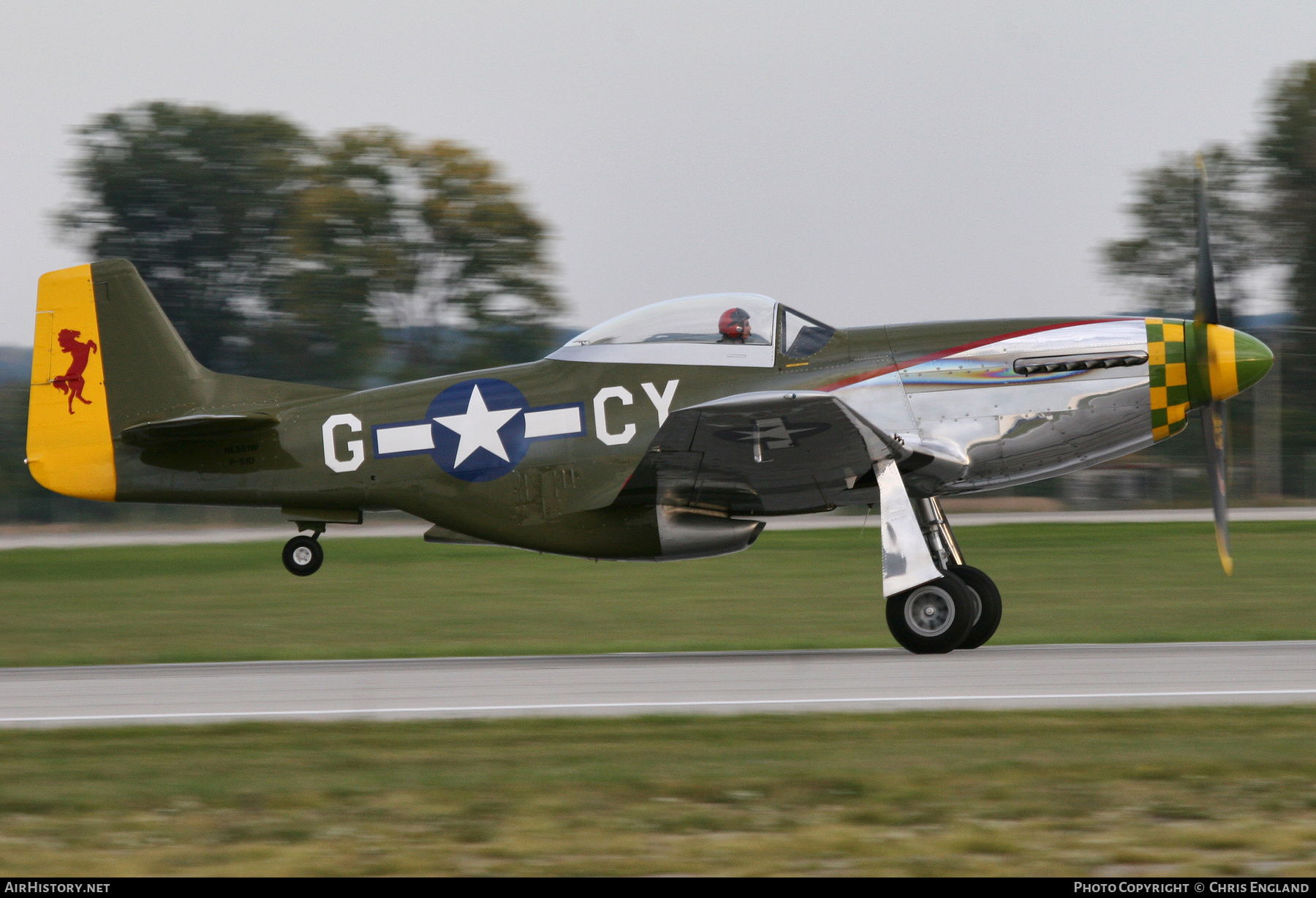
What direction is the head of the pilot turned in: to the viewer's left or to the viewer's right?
to the viewer's right

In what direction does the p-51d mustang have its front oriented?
to the viewer's right

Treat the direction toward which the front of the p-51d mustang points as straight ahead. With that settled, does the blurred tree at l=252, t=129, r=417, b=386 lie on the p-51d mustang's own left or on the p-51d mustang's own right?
on the p-51d mustang's own left

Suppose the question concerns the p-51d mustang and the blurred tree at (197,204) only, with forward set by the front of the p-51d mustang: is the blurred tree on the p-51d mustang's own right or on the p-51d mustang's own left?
on the p-51d mustang's own left

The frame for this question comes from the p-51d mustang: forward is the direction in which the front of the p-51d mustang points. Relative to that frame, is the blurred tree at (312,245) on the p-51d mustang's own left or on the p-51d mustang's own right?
on the p-51d mustang's own left
